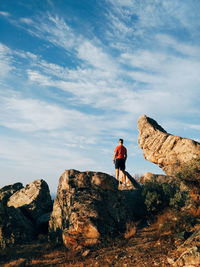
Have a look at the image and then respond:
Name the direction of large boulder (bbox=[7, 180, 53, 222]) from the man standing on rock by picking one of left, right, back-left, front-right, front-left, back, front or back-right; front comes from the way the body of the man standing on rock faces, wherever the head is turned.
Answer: left

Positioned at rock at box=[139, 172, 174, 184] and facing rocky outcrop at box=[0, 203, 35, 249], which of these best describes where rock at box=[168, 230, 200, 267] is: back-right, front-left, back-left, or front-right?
front-left

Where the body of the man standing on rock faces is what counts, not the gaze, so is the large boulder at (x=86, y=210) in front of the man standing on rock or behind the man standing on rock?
behind

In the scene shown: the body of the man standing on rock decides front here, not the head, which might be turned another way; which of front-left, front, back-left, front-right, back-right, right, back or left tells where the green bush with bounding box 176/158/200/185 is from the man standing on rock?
back-right

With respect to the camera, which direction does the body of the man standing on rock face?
away from the camera

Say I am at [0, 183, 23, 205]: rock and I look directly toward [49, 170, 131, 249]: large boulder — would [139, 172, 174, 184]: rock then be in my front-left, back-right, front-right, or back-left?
front-left

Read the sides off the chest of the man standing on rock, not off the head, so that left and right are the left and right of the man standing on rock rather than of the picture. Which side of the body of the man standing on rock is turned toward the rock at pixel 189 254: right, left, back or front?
back

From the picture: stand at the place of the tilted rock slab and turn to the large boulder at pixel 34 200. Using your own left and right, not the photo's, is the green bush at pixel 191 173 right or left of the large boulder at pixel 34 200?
left

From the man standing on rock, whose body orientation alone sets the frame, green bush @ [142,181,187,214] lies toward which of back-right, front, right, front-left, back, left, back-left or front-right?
back-right

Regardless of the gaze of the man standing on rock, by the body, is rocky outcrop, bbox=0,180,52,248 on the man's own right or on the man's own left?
on the man's own left

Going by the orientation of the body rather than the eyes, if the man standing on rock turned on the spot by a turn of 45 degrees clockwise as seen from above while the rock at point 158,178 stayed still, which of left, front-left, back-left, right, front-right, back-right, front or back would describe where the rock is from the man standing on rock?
front

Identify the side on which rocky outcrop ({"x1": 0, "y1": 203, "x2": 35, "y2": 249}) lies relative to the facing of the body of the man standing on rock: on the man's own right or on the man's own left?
on the man's own left
